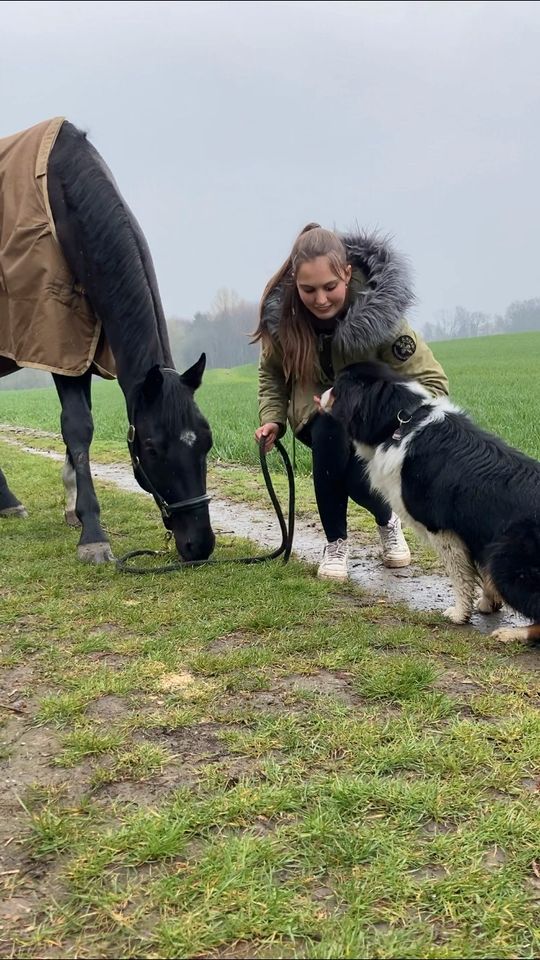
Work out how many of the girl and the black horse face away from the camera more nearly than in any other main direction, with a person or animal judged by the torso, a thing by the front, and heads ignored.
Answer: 0

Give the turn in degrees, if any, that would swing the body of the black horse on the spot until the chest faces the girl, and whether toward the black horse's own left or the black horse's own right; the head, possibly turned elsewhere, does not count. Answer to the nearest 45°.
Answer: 0° — it already faces them

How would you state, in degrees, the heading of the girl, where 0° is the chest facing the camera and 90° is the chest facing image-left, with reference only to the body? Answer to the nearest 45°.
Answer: approximately 0°

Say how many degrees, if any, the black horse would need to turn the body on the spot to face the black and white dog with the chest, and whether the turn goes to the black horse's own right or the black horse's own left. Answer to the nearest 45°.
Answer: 0° — it already faces it

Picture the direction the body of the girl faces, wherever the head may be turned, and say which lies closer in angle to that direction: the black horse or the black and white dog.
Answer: the black and white dog

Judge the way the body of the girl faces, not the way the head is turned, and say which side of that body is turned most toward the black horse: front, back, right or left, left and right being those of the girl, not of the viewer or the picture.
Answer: right

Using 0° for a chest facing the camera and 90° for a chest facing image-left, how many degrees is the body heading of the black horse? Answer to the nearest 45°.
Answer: approximately 315°
